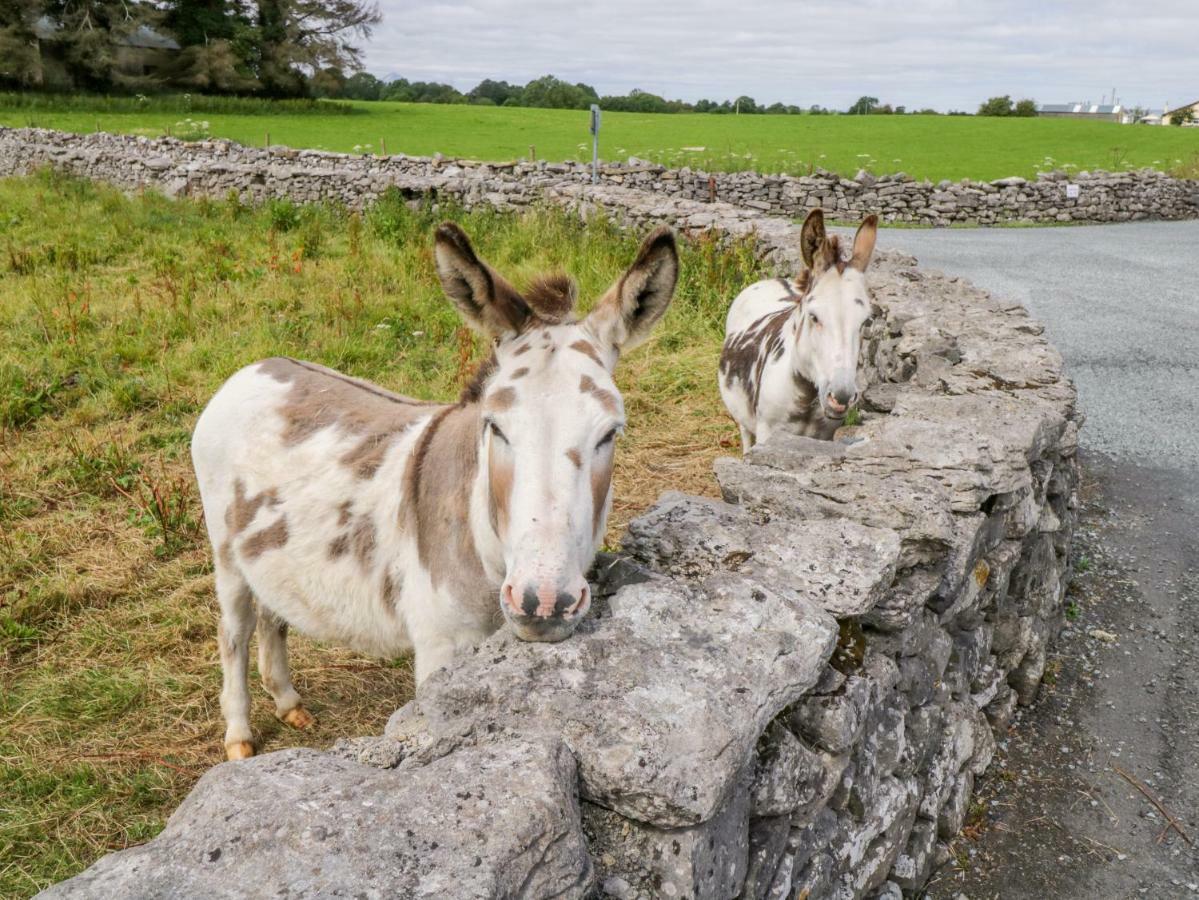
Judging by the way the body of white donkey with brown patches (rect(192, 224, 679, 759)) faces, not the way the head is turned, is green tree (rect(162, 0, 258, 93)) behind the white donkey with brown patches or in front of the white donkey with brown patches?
behind

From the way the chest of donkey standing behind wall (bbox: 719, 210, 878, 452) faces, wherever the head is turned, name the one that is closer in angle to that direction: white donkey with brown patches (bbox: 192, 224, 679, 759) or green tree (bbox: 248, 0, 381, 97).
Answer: the white donkey with brown patches

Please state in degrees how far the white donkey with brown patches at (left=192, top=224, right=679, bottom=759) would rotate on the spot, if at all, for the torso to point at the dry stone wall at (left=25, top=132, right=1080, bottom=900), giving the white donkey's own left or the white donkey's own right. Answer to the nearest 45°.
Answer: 0° — it already faces it

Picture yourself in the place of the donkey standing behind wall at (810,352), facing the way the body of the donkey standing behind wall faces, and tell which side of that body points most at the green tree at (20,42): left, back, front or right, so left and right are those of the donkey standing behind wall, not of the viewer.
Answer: back

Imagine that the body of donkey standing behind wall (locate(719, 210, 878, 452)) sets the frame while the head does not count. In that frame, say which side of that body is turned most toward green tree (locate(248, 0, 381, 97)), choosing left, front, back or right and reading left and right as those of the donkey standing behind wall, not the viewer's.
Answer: back

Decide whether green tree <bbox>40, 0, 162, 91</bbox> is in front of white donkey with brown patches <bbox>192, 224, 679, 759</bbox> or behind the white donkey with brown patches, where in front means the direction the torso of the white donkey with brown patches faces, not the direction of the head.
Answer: behind

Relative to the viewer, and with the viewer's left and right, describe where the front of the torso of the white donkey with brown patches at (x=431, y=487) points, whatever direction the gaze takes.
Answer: facing the viewer and to the right of the viewer

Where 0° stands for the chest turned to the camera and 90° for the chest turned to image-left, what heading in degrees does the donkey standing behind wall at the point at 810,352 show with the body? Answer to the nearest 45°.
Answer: approximately 315°

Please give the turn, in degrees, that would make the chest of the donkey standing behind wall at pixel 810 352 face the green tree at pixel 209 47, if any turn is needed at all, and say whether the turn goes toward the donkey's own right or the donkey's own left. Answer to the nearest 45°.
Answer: approximately 180°

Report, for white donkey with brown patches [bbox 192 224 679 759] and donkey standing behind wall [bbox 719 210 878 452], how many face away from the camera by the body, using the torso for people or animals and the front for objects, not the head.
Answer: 0

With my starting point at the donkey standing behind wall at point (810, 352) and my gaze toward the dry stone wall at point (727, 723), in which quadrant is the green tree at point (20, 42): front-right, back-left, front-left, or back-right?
back-right

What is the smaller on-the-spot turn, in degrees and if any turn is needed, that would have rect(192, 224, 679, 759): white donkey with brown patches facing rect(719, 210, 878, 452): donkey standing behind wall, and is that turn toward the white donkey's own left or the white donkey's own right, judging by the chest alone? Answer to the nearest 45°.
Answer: approximately 90° to the white donkey's own left

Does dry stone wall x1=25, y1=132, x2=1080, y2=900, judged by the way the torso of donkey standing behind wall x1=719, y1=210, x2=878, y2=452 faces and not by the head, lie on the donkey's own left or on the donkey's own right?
on the donkey's own right
